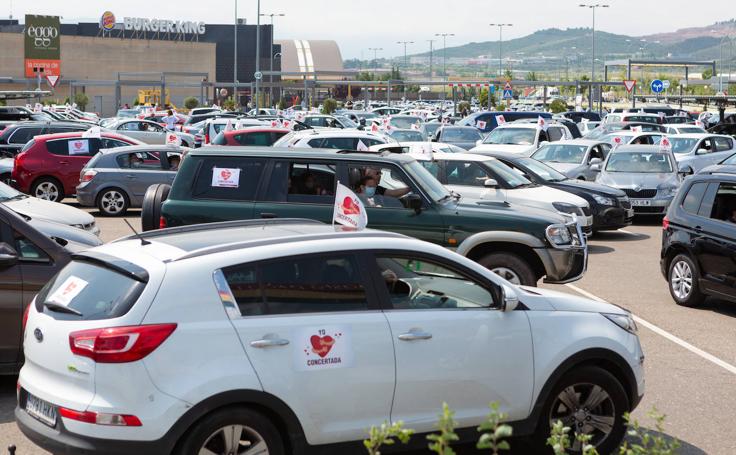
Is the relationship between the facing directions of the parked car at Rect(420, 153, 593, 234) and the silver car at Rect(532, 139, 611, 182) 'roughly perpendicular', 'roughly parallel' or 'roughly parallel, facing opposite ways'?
roughly perpendicular

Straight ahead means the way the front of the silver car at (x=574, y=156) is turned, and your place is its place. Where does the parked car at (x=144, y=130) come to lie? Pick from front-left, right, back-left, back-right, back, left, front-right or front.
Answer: right

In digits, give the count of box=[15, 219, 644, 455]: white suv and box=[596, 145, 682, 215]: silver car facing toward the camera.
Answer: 1

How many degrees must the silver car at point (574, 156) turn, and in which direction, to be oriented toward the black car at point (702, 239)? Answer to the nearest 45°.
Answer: approximately 45° to its left

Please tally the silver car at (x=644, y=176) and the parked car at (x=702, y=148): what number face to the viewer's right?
0

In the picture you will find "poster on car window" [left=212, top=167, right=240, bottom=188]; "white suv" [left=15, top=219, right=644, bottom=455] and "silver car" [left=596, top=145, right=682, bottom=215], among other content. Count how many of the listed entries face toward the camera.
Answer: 2

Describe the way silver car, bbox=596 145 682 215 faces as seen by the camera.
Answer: facing the viewer

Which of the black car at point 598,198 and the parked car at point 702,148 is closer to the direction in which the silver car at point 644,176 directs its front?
the black car

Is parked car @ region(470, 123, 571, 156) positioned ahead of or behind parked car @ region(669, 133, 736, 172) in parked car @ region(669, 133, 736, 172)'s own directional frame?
ahead

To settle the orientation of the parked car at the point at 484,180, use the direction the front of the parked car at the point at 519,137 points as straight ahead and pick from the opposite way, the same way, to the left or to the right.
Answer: to the left

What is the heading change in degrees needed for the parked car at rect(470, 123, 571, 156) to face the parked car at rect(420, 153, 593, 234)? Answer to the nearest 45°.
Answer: approximately 45° to its left

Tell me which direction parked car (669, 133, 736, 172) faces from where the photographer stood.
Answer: facing the viewer and to the left of the viewer

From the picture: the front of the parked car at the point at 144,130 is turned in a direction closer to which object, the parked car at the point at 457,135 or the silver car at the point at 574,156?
the parked car

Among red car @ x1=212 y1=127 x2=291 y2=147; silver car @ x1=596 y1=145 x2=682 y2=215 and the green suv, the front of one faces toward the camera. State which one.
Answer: the silver car

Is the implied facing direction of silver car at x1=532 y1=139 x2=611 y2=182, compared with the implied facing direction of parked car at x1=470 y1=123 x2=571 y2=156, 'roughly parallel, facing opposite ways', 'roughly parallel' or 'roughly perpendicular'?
roughly parallel

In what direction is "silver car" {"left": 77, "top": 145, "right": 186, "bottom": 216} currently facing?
to the viewer's right
